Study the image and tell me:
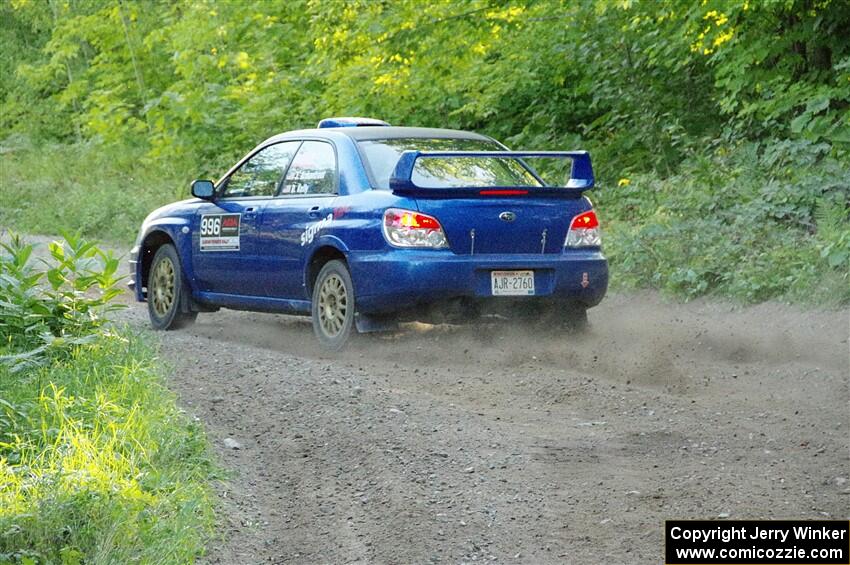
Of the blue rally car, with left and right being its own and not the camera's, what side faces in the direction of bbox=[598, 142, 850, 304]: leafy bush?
right

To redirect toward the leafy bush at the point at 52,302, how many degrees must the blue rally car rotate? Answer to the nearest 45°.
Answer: approximately 90° to its left

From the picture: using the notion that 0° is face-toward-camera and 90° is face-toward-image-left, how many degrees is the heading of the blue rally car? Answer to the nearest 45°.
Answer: approximately 135°
